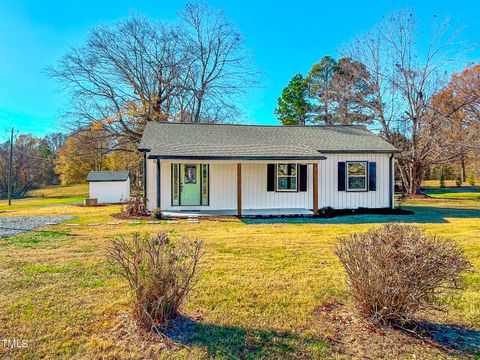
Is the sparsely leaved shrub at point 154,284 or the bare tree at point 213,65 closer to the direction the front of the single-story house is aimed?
the sparsely leaved shrub

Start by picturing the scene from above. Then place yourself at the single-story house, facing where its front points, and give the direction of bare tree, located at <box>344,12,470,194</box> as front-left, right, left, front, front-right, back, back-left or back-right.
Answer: back-left

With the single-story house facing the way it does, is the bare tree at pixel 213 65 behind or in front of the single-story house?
behind

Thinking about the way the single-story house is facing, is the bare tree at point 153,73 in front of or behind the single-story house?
behind

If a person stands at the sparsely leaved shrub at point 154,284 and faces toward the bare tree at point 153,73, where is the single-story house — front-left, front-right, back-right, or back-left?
front-right

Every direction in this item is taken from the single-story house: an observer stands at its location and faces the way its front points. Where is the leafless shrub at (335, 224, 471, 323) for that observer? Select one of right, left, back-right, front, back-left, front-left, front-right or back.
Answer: front

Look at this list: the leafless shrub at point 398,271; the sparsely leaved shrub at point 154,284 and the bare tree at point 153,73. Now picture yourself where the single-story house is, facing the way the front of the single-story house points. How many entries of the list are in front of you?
2

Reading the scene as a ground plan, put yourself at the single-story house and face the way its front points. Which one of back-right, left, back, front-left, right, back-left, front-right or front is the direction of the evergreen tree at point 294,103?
back

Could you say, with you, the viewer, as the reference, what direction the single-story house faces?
facing the viewer

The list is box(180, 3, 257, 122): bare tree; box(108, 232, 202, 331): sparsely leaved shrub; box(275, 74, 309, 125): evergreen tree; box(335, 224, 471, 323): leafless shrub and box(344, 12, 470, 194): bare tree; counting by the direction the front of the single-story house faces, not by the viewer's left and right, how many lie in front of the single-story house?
2

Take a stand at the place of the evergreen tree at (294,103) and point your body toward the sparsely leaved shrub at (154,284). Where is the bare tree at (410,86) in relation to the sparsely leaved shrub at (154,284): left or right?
left

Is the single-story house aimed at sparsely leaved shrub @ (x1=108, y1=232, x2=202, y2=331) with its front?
yes

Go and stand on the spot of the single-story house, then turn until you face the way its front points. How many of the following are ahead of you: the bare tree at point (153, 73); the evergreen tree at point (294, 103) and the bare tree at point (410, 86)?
0

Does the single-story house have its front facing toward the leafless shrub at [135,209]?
no
